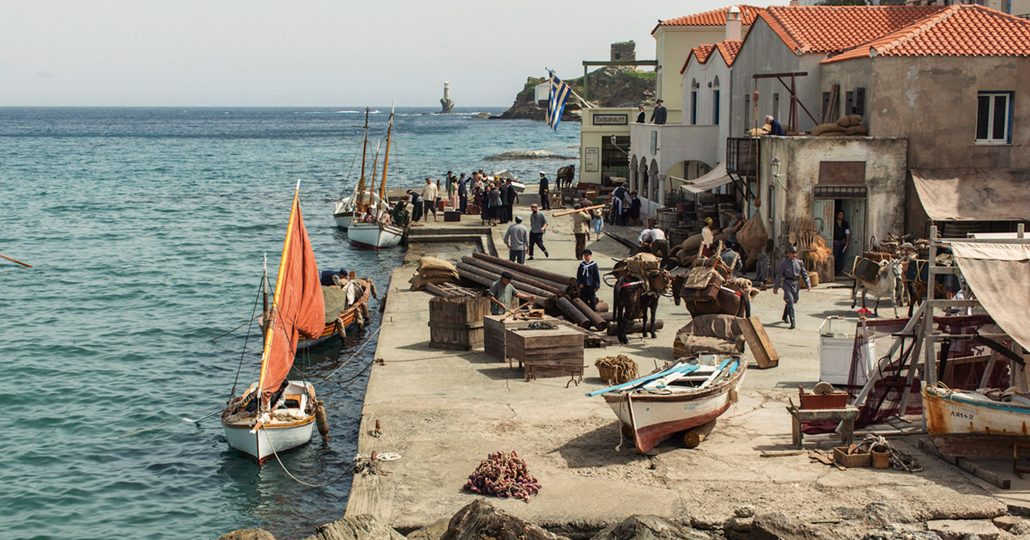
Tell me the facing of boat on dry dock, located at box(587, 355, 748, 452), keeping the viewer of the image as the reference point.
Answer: facing the viewer and to the left of the viewer

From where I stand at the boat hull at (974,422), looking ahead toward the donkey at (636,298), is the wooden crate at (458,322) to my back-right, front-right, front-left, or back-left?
front-left

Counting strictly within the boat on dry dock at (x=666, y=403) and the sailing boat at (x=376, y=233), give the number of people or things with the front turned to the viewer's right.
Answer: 0

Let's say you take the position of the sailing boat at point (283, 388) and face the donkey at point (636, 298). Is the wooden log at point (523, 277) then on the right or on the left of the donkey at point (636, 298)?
left

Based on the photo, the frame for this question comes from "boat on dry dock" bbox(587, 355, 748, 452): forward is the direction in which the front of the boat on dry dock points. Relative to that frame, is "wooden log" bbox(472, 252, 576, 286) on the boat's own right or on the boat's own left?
on the boat's own right
